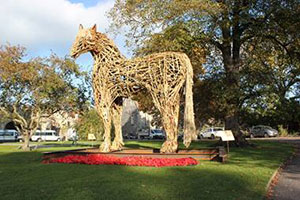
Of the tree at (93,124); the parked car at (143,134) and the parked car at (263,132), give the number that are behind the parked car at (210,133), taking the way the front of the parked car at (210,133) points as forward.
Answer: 1

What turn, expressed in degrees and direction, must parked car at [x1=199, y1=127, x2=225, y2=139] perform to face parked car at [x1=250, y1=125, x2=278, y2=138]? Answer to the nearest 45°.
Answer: approximately 180°

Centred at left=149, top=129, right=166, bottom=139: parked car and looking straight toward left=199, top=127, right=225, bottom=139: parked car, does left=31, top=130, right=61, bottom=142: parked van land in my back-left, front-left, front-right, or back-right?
back-right

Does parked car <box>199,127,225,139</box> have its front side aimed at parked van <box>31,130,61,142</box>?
yes

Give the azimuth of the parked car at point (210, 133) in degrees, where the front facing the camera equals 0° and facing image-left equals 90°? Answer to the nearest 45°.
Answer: approximately 90°

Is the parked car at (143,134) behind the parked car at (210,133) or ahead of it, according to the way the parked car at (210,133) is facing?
ahead

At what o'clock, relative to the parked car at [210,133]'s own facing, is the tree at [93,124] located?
The tree is roughly at 11 o'clock from the parked car.
